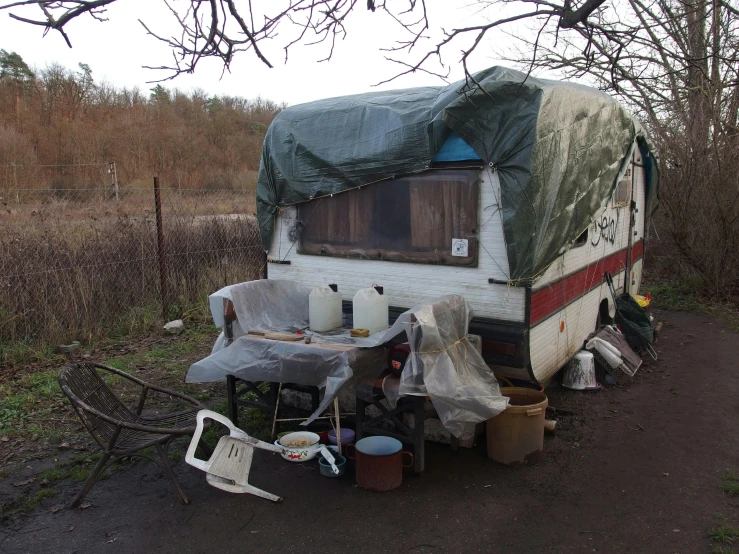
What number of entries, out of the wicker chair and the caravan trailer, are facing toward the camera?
0

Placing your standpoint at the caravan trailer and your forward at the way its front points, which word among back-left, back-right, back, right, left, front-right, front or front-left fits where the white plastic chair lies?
back

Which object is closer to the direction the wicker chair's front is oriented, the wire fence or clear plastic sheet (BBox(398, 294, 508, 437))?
the clear plastic sheet

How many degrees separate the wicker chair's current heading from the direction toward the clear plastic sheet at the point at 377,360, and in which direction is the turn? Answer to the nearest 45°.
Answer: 0° — it already faces it

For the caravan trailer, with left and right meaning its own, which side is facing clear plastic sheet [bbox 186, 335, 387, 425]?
back

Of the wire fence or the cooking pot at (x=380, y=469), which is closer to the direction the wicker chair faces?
the cooking pot

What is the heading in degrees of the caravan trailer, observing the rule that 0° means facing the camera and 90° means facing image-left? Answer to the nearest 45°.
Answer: approximately 225°

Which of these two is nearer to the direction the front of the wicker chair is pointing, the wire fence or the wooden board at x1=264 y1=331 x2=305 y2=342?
the wooden board

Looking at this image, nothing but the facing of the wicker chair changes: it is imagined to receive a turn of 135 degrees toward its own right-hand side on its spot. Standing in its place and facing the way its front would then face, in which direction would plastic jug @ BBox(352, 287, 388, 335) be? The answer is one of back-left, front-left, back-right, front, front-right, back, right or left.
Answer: back-left

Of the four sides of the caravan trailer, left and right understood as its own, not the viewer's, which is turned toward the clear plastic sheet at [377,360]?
back

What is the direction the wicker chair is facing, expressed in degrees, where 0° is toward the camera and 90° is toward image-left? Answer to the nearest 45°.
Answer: approximately 270°

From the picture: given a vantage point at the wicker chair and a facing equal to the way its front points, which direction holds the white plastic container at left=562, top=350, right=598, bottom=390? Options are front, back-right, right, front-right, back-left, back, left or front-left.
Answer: front

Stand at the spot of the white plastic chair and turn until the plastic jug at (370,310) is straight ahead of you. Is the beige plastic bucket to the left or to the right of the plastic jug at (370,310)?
right
